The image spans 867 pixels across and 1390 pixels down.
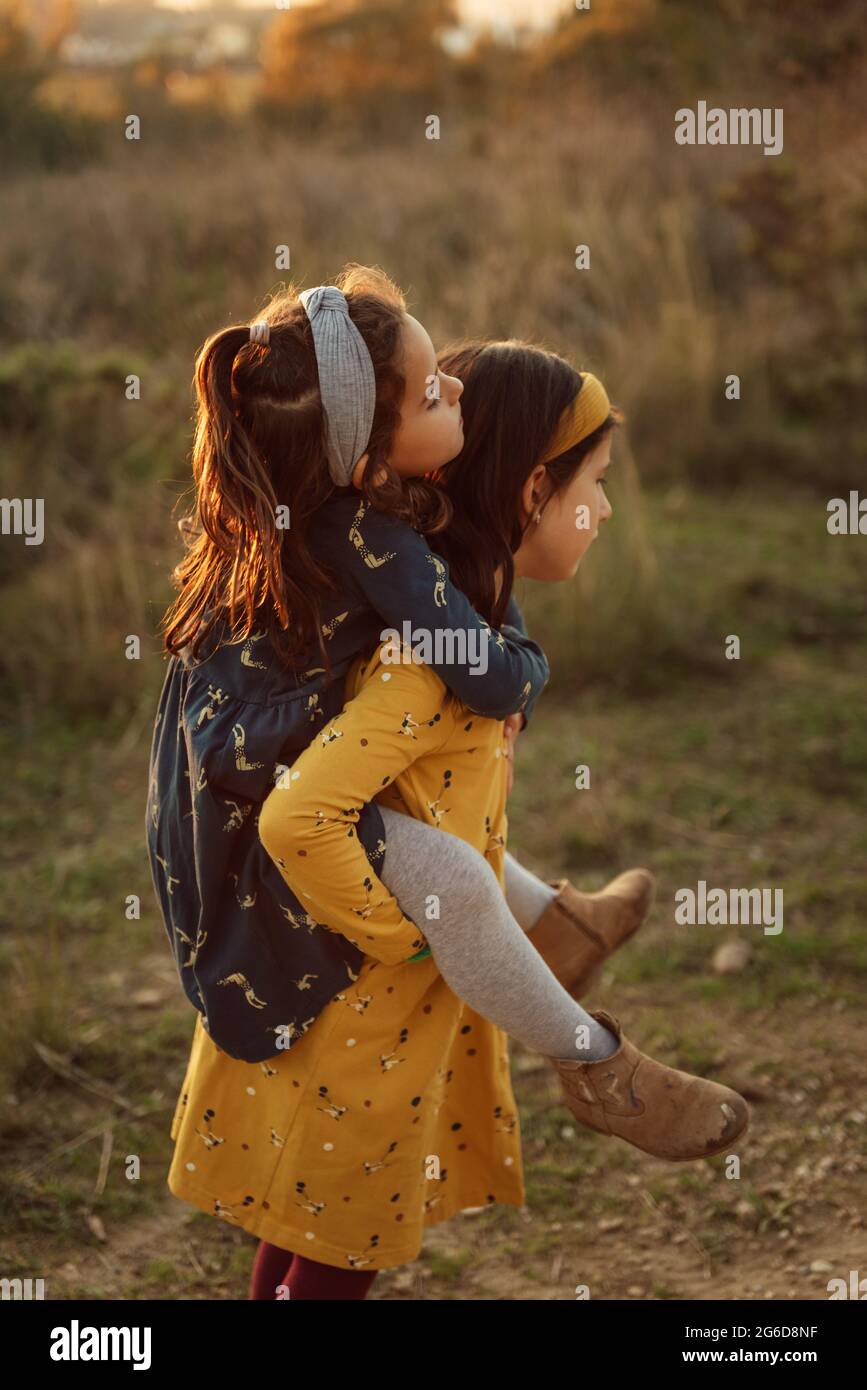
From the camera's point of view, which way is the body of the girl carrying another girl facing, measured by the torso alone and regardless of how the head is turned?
to the viewer's right

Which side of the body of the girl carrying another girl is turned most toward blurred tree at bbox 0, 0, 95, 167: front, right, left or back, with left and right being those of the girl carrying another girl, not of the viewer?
left
